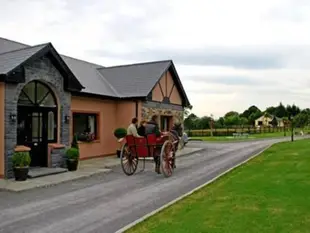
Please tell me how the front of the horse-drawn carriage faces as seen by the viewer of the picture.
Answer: facing away from the viewer and to the right of the viewer

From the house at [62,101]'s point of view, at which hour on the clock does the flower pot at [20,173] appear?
The flower pot is roughly at 2 o'clock from the house.

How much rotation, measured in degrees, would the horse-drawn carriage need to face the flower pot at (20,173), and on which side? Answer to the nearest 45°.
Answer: approximately 135° to its left

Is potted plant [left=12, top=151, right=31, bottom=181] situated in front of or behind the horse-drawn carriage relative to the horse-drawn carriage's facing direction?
behind

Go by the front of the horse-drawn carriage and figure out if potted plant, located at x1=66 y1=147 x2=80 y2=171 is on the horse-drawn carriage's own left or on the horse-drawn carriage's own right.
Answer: on the horse-drawn carriage's own left

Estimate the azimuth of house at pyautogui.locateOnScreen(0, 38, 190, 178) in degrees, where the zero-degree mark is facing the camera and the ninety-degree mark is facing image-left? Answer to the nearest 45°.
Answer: approximately 315°

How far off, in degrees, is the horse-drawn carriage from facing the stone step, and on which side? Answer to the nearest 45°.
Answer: approximately 135° to its left

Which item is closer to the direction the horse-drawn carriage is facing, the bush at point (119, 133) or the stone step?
the bush

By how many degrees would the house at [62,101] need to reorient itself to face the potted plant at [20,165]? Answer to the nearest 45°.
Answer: approximately 45° to its right

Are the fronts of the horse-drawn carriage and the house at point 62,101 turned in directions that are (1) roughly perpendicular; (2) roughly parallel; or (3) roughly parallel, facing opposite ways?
roughly perpendicular

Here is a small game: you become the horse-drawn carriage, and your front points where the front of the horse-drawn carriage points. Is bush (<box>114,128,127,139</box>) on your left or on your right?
on your left

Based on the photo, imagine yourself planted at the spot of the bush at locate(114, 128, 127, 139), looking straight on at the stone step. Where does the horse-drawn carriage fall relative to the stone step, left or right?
left
